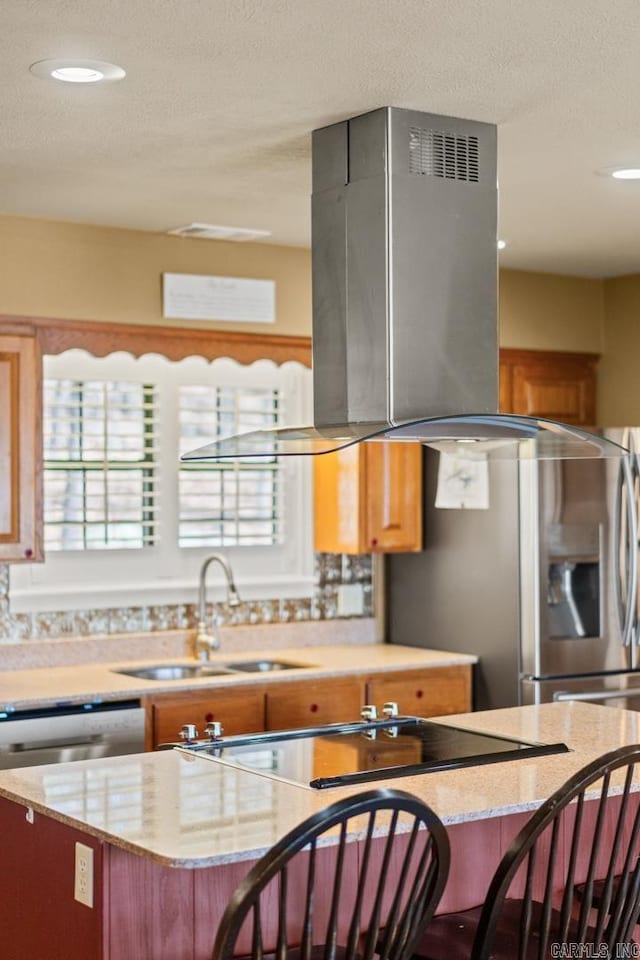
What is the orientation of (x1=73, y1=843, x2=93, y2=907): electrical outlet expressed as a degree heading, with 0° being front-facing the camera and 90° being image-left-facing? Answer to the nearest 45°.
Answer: approximately 45°

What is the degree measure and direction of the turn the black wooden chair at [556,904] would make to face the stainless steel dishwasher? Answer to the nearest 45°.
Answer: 0° — it already faces it

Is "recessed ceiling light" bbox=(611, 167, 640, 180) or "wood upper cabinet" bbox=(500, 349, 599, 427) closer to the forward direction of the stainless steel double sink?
the recessed ceiling light

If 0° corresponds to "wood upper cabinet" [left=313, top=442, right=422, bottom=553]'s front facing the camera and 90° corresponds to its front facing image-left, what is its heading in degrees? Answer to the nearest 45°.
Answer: approximately 315°

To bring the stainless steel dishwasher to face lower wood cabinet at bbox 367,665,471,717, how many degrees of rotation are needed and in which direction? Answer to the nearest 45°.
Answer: approximately 90° to its left

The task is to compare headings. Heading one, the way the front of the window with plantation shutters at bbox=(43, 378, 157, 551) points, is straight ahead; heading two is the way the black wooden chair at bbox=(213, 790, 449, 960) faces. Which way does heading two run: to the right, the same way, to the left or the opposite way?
the opposite way

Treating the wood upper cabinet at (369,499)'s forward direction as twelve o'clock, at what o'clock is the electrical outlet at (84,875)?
The electrical outlet is roughly at 2 o'clock from the wood upper cabinet.

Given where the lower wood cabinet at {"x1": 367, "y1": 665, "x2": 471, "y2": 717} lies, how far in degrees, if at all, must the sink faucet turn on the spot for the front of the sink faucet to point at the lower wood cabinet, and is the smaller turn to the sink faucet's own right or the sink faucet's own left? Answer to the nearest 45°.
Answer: approximately 45° to the sink faucet's own left

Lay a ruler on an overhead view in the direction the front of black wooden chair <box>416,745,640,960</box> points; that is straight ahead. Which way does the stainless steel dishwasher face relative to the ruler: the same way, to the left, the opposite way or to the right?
the opposite way
